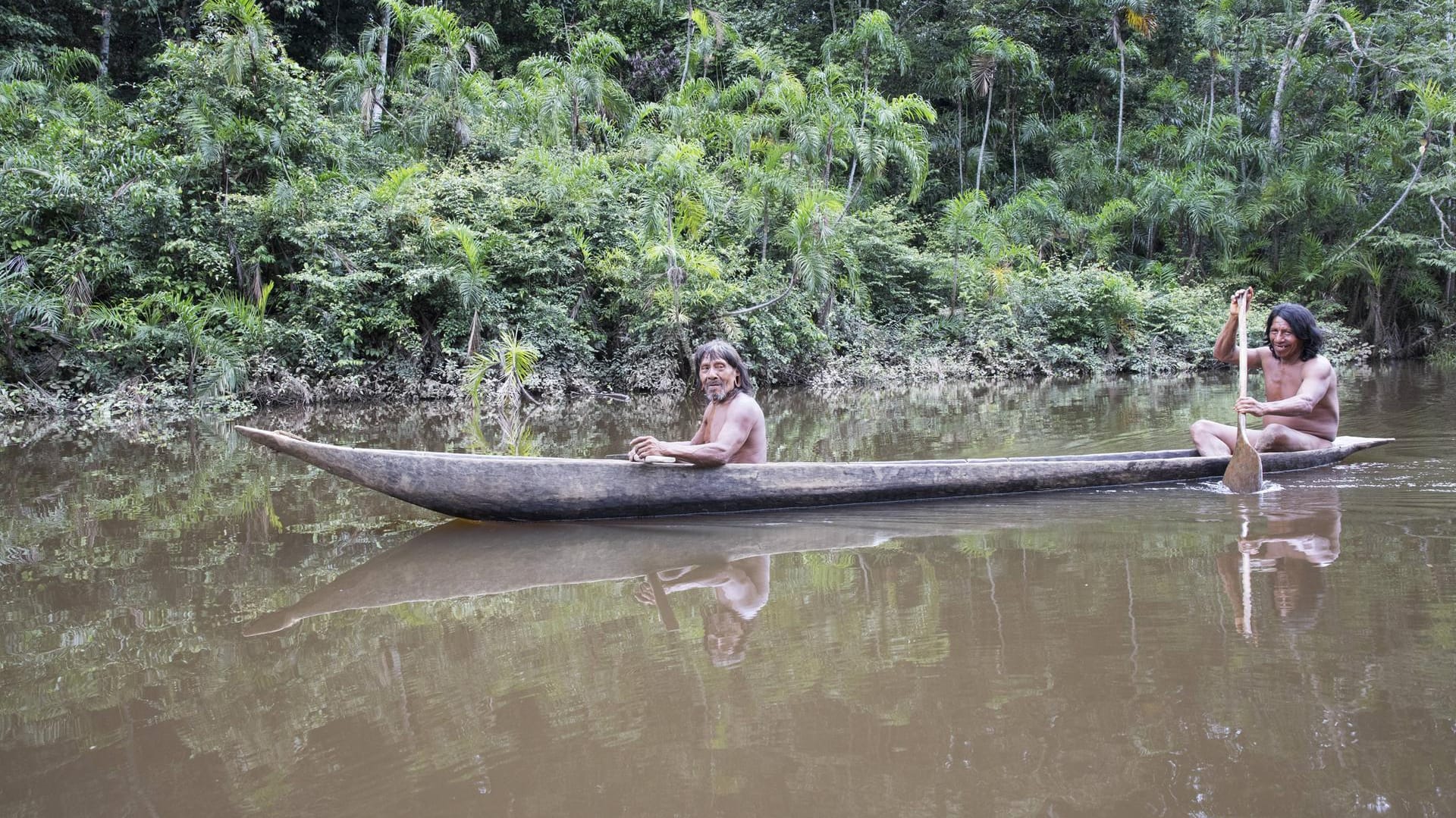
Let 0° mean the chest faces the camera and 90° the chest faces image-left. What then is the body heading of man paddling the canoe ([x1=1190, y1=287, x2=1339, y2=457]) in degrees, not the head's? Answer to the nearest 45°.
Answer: approximately 45°

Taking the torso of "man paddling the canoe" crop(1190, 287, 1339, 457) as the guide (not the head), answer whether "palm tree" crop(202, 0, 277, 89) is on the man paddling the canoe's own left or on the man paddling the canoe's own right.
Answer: on the man paddling the canoe's own right

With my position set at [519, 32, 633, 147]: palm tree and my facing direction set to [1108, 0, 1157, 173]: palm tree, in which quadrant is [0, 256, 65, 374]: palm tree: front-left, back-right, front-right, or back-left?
back-right

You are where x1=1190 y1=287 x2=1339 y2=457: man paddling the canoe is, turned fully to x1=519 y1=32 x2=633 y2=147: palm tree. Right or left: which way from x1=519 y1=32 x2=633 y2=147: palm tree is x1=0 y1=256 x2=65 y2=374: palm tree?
left

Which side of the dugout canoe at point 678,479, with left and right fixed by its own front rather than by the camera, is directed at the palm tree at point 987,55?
right

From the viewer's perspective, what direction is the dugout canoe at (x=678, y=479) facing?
to the viewer's left
